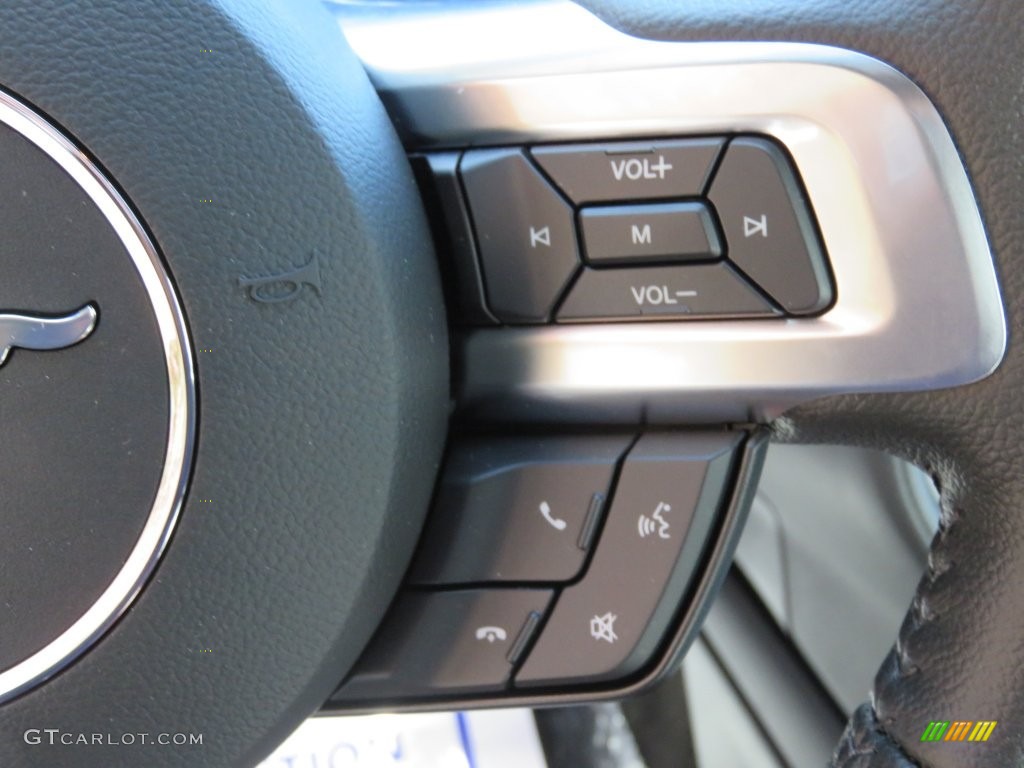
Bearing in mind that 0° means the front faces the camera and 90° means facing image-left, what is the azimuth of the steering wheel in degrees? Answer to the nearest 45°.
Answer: approximately 0°
